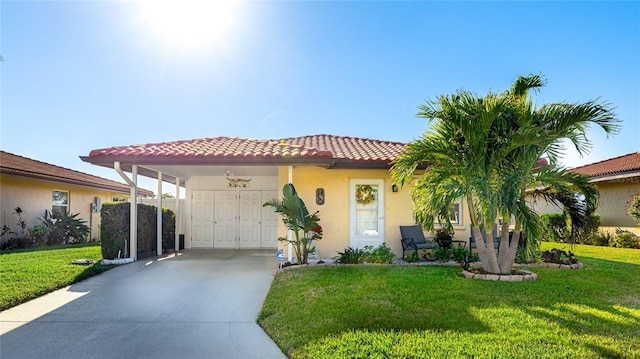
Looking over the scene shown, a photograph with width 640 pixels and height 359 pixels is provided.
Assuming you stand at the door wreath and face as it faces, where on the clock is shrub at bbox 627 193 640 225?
The shrub is roughly at 8 o'clock from the door wreath.

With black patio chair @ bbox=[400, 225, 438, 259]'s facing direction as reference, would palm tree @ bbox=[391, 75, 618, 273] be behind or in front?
in front

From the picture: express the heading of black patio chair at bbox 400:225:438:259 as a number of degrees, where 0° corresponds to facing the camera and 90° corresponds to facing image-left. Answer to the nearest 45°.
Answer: approximately 315°

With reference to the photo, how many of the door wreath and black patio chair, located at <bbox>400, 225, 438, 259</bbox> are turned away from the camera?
0

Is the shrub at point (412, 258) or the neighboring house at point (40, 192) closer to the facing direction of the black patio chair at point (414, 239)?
the shrub

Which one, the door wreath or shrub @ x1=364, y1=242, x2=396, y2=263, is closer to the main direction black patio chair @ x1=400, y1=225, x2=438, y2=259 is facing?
the shrub

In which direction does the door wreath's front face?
toward the camera

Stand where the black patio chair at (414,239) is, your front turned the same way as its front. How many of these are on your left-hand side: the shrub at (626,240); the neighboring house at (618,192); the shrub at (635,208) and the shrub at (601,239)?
4

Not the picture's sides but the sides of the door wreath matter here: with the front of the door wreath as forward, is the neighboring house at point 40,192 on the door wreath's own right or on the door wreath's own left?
on the door wreath's own right

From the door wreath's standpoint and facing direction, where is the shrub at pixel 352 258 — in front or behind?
in front
